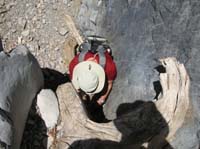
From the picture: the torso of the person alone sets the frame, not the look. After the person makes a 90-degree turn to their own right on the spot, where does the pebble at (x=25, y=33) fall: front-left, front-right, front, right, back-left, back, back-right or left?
front-right

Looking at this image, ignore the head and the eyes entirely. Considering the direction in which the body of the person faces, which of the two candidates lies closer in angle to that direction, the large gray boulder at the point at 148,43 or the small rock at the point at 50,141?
the small rock

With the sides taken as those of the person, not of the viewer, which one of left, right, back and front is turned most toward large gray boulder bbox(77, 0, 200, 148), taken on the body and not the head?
left

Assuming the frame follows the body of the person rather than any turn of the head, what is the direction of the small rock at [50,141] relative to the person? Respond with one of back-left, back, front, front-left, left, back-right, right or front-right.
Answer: front-right

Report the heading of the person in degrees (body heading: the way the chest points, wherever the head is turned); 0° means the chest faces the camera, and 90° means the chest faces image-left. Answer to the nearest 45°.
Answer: approximately 0°

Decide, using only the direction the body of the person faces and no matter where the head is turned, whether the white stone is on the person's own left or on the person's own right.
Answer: on the person's own right

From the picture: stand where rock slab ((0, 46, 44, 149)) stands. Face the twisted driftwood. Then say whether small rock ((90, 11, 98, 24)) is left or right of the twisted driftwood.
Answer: left

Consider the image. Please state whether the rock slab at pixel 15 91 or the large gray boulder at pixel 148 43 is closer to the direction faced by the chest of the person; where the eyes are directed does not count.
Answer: the rock slab

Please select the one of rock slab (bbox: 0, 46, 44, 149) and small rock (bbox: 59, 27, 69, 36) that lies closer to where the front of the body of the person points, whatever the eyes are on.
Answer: the rock slab
